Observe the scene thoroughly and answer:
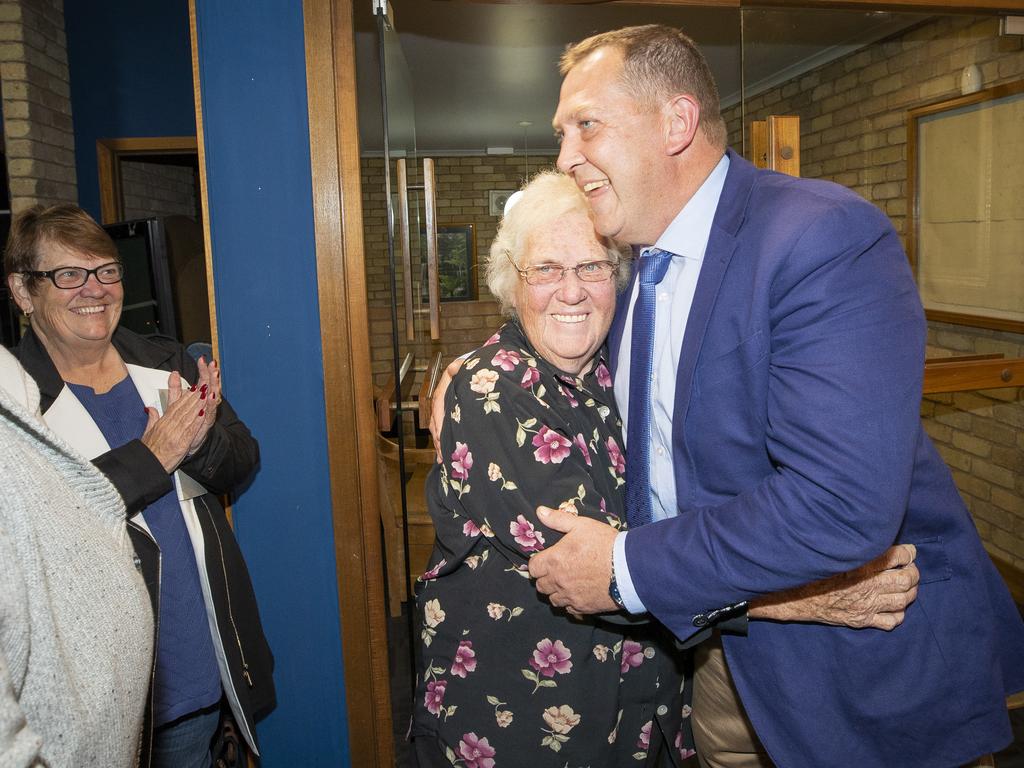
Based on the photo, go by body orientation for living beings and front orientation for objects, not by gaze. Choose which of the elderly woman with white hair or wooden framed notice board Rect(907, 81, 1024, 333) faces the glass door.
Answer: the wooden framed notice board

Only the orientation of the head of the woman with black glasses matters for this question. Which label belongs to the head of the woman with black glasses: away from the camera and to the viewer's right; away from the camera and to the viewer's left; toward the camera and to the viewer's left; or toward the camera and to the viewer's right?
toward the camera and to the viewer's right

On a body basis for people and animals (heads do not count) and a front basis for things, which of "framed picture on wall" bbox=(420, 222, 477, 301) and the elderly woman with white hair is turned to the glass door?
the framed picture on wall

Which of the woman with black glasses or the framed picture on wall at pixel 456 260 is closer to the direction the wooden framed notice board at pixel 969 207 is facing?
the woman with black glasses

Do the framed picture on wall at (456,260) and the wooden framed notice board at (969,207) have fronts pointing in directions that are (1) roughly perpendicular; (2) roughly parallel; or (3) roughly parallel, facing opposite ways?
roughly perpendicular

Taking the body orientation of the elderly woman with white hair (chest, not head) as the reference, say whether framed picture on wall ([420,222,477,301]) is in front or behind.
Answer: behind

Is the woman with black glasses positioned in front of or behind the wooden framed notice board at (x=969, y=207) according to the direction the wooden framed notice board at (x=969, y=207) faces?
in front

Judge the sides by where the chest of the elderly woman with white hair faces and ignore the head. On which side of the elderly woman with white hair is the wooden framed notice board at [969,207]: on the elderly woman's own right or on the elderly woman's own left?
on the elderly woman's own left

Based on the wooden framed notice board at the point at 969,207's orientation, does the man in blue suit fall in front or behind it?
in front

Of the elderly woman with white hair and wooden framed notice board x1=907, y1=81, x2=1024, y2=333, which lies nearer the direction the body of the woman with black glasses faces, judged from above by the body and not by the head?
the elderly woman with white hair
